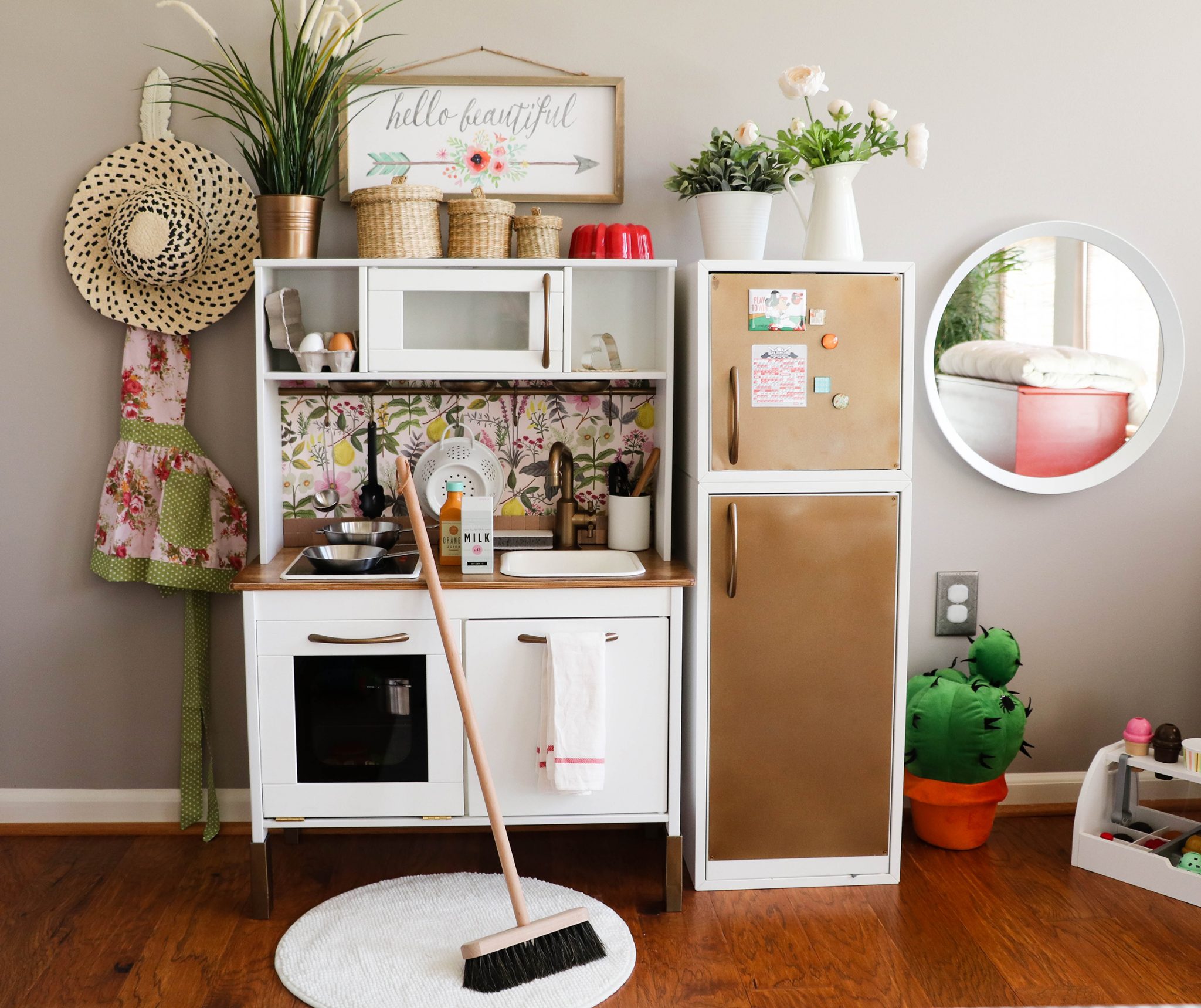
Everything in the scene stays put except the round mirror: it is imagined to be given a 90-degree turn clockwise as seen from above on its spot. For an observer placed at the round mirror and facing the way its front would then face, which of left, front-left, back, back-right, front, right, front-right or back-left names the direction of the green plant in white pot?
front-left

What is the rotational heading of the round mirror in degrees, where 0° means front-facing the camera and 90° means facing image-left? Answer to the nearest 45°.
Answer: approximately 0°

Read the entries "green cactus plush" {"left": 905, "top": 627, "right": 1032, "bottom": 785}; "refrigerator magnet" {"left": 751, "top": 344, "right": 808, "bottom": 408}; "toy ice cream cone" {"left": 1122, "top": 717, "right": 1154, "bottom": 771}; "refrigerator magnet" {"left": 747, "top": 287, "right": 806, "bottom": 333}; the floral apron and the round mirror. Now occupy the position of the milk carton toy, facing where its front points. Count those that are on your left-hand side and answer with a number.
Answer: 5

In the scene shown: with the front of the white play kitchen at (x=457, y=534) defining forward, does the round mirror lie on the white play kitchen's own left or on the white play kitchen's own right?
on the white play kitchen's own left

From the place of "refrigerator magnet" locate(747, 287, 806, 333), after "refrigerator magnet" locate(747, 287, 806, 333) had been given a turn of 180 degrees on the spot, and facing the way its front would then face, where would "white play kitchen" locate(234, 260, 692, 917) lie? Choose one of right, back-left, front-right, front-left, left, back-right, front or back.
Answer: left

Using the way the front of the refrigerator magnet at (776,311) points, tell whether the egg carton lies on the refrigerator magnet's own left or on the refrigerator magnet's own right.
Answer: on the refrigerator magnet's own right

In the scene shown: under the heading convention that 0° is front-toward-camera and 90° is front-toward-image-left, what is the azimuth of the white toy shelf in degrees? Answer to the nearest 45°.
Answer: approximately 45°

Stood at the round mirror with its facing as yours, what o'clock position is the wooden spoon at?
The wooden spoon is roughly at 2 o'clock from the round mirror.

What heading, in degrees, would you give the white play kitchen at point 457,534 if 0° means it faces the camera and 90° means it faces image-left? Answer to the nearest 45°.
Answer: approximately 0°
